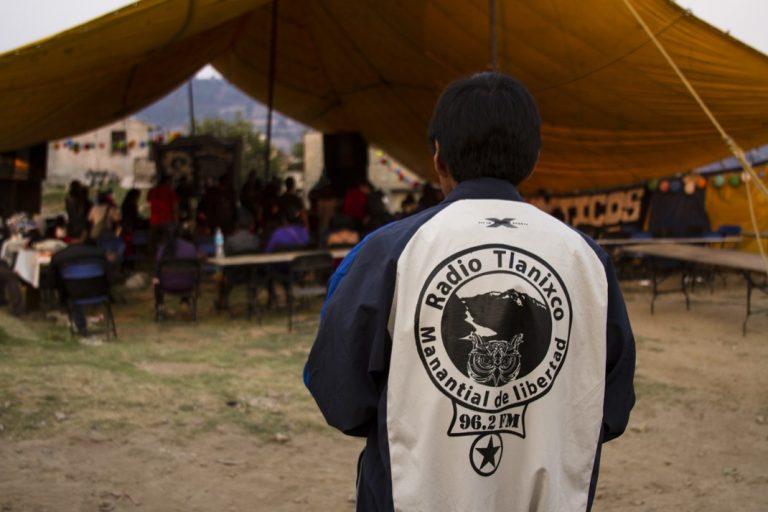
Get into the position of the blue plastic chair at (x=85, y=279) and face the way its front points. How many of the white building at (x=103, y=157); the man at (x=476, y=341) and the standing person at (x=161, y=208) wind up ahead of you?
2

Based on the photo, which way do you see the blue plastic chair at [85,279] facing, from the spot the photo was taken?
facing away from the viewer

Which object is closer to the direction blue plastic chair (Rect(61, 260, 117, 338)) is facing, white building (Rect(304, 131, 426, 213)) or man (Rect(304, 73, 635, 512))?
the white building

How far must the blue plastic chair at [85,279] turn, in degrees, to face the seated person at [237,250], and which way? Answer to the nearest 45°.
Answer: approximately 45° to its right

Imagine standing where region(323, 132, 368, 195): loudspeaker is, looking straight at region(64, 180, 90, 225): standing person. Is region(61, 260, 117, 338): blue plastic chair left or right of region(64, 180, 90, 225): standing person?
left

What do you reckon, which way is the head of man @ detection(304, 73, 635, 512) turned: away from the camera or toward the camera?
away from the camera

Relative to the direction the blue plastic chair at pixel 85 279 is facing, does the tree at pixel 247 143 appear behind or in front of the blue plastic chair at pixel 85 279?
in front
